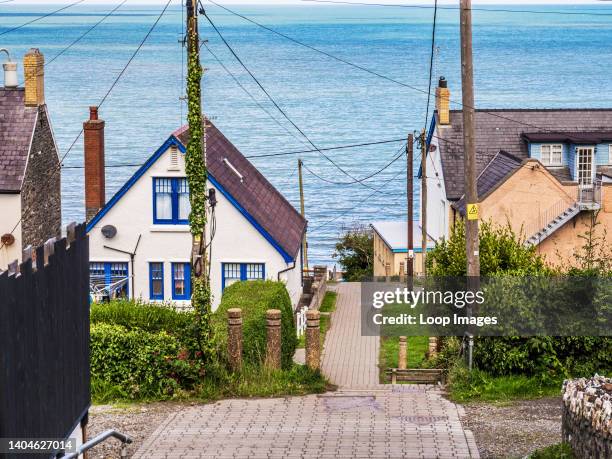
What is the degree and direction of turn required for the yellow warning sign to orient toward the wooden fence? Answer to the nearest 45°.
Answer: approximately 45° to its right

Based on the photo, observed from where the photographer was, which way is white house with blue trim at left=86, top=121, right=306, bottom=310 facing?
facing the viewer

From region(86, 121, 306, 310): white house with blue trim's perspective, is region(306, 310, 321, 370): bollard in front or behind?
in front

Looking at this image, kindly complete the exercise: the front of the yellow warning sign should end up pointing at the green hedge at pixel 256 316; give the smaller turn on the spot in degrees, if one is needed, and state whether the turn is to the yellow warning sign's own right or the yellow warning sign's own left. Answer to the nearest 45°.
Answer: approximately 90° to the yellow warning sign's own right

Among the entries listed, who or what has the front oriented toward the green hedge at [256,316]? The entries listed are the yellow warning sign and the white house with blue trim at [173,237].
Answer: the white house with blue trim

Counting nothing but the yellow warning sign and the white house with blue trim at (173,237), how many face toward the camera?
2

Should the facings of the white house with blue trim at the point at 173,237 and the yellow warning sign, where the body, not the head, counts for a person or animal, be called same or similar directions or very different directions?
same or similar directions

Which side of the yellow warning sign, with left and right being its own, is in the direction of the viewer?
front

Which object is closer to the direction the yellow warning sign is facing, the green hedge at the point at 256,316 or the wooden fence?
the wooden fence

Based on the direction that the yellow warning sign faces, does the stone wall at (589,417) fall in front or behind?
in front

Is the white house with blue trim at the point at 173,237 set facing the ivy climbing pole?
yes

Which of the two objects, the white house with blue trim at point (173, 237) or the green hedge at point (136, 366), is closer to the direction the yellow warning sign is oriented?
the green hedge

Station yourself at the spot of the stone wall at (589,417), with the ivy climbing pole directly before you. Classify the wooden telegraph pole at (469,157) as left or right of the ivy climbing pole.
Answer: right
